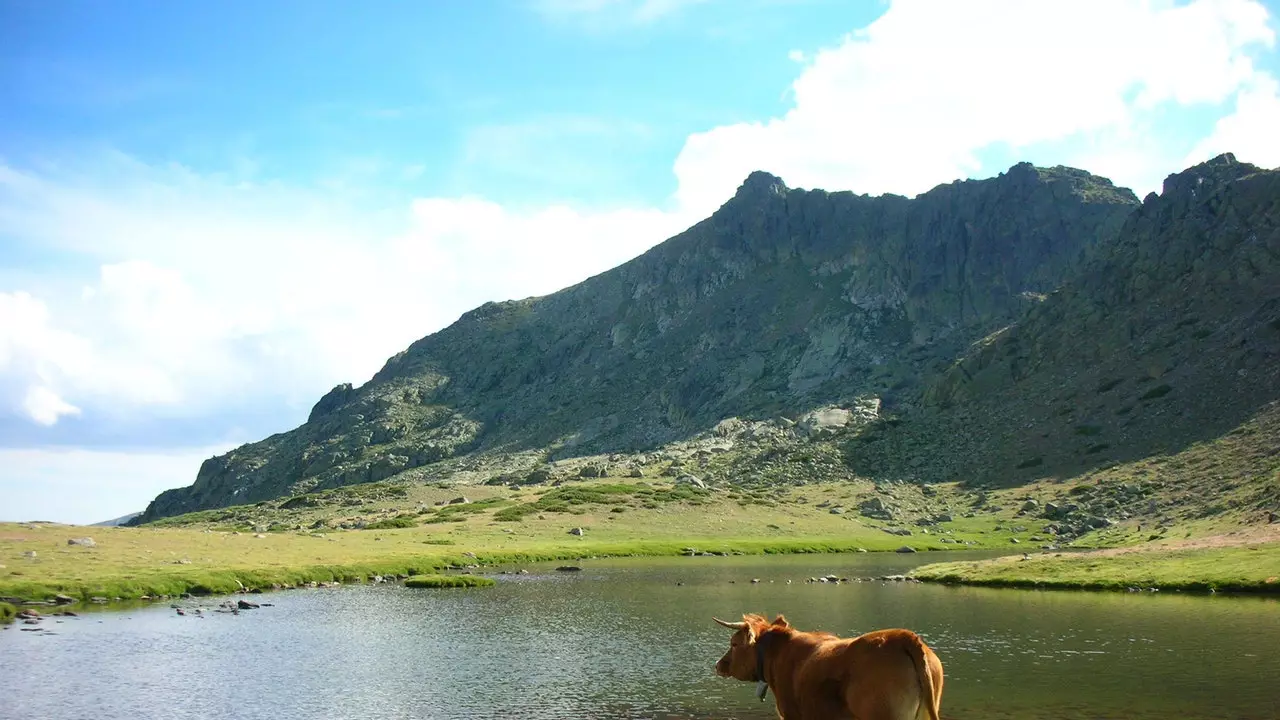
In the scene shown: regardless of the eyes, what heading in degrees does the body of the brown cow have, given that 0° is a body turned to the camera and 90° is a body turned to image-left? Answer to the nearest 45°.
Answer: approximately 135°
